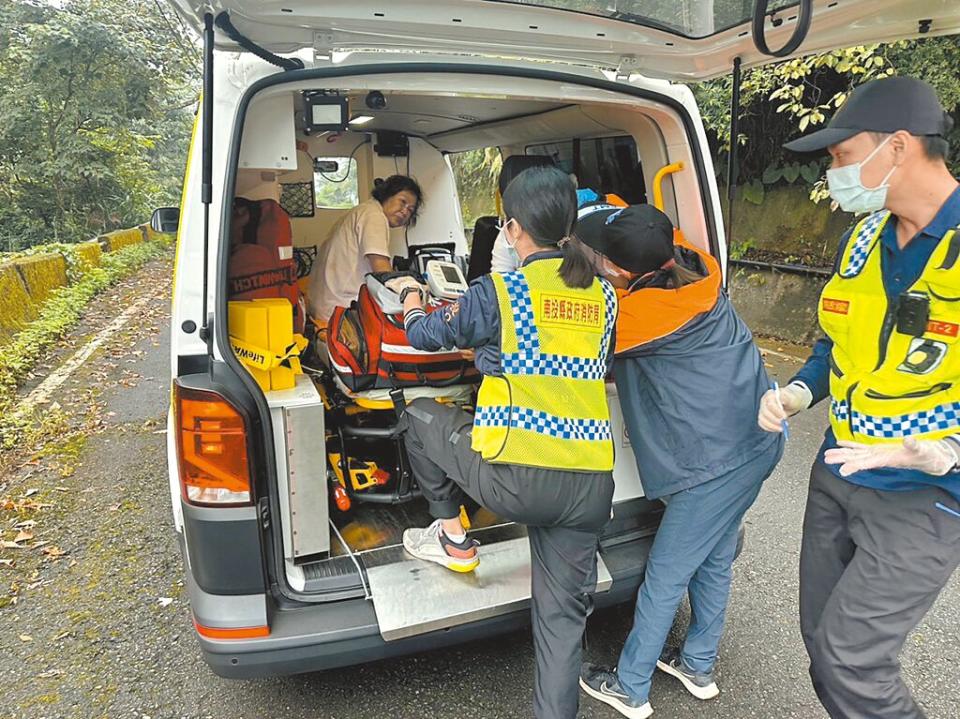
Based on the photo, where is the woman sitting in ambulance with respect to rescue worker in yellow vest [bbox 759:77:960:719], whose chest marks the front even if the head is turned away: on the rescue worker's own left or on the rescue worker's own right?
on the rescue worker's own right

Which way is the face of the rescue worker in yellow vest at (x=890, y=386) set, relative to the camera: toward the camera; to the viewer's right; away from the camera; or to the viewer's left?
to the viewer's left

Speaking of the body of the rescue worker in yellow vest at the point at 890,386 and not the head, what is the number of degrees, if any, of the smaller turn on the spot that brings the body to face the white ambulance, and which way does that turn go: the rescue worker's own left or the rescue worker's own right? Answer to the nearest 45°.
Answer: approximately 45° to the rescue worker's own right

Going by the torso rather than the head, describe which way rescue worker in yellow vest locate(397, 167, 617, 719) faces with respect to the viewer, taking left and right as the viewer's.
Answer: facing away from the viewer and to the left of the viewer

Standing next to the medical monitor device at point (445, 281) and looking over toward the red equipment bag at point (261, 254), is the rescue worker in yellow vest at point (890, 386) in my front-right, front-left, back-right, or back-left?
back-left

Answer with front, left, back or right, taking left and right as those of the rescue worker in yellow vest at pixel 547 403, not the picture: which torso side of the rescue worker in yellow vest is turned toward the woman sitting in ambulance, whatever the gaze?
front

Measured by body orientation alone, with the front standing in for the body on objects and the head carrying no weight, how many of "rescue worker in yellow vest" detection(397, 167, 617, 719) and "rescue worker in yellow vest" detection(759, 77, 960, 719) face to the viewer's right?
0

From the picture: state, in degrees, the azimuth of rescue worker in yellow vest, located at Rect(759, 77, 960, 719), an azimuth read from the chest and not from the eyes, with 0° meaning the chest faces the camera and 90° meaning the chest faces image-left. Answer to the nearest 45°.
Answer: approximately 45°
